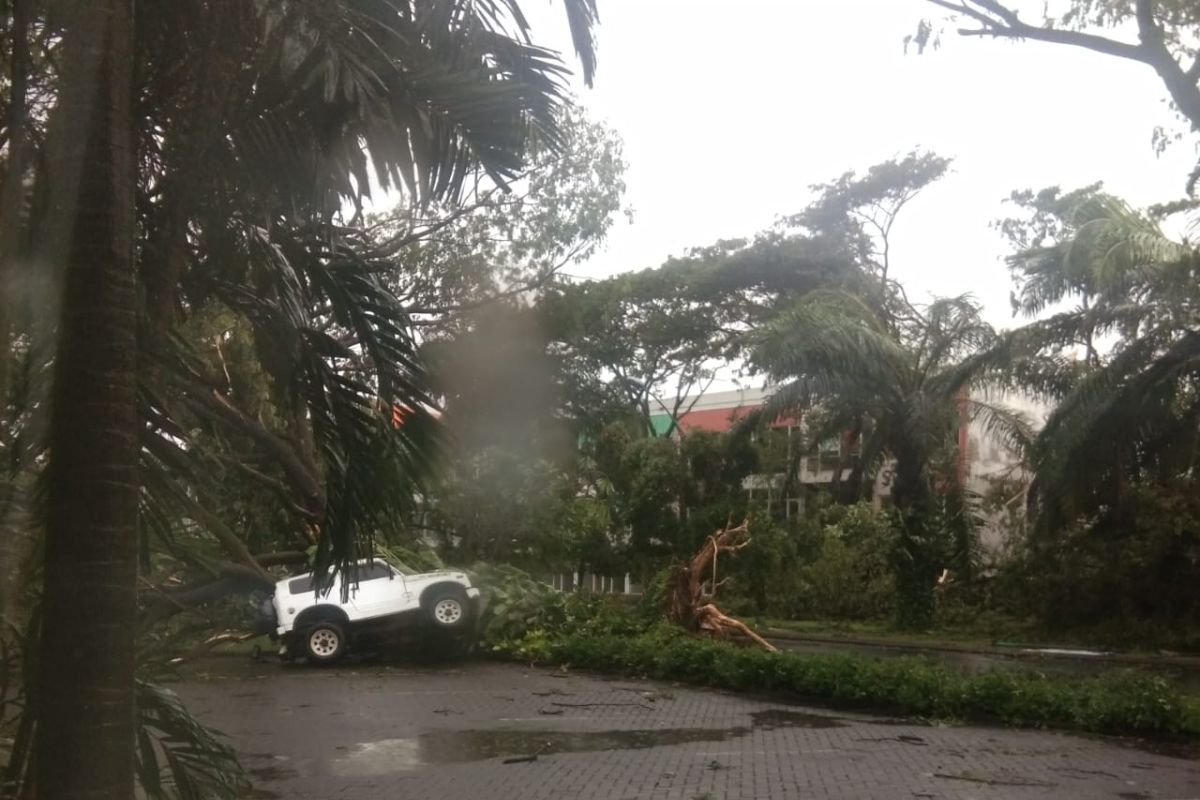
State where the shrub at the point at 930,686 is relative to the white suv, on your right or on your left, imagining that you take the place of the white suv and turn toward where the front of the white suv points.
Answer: on your right

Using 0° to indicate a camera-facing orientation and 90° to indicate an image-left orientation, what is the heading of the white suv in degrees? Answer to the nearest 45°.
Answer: approximately 270°

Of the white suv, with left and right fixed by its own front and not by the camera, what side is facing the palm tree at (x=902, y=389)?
front

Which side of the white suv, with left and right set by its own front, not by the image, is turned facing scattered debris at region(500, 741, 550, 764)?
right

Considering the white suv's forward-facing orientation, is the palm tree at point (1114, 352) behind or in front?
in front

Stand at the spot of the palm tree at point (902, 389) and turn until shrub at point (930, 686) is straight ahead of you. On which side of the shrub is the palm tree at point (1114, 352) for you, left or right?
left

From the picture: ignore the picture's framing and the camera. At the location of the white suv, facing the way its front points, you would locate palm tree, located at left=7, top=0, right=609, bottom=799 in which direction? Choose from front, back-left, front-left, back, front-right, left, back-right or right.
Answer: right

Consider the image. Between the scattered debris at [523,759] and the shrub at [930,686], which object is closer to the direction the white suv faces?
the shrub
